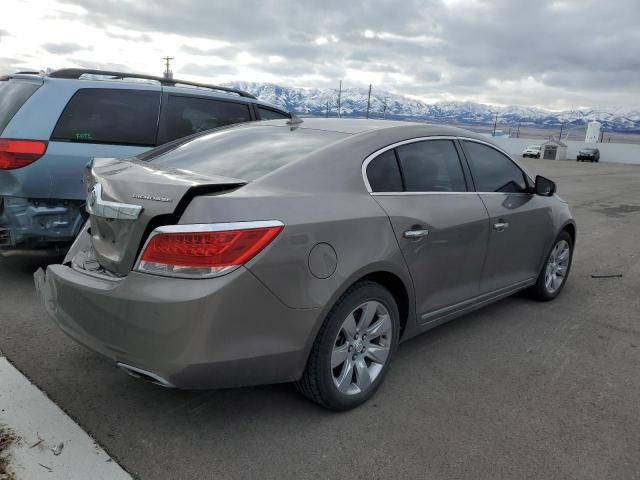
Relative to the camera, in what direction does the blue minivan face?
facing away from the viewer and to the right of the viewer
